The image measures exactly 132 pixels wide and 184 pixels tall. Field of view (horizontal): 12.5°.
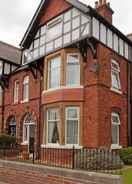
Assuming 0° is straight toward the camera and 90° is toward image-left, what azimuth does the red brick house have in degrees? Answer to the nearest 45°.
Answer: approximately 45°

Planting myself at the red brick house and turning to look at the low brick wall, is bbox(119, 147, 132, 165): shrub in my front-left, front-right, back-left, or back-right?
front-left

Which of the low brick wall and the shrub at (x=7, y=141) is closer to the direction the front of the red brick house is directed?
the low brick wall

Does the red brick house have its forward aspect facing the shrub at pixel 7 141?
no
